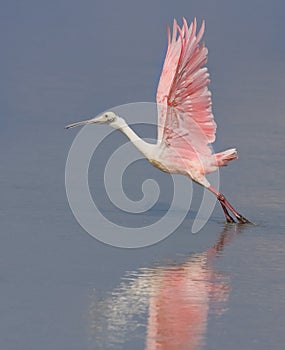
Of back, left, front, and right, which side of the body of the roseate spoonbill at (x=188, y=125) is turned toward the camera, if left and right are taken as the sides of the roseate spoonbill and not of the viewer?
left
